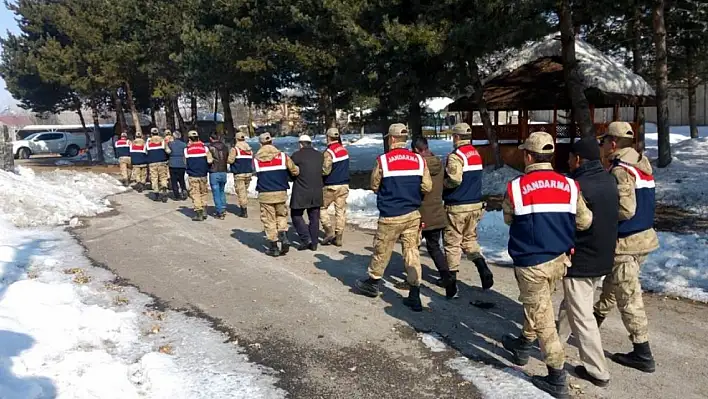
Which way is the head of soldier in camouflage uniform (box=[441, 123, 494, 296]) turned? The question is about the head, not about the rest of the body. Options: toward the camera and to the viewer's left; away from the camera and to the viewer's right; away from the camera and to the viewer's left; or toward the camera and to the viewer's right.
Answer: away from the camera and to the viewer's left

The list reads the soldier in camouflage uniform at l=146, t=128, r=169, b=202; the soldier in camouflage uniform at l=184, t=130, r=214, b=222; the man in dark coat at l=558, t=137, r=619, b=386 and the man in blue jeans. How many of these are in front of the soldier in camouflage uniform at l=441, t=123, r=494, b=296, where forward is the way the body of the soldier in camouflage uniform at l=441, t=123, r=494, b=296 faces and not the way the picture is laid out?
3

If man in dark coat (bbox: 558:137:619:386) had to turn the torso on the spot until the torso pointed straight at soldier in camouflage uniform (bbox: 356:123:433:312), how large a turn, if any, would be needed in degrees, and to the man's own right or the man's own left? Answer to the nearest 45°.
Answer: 0° — they already face them

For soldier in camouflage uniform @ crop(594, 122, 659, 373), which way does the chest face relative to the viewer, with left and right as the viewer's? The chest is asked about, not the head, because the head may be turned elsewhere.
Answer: facing away from the viewer and to the left of the viewer

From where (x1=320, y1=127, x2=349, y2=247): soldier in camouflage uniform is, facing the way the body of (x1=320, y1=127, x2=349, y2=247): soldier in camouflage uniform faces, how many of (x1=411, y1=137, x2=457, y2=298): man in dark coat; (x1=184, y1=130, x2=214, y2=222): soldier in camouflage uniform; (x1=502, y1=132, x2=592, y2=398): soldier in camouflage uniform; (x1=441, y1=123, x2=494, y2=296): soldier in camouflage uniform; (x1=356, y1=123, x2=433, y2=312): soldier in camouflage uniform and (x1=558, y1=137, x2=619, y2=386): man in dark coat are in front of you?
1

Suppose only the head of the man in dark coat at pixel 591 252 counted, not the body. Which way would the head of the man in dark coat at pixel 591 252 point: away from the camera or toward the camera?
away from the camera

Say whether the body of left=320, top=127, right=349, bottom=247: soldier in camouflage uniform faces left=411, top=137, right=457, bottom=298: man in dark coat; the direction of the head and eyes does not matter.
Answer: no

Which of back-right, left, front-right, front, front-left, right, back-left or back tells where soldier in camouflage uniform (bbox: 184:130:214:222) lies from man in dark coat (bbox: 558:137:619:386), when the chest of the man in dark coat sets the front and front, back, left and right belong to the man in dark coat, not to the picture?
front

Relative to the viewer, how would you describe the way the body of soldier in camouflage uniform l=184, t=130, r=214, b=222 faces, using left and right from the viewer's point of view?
facing away from the viewer

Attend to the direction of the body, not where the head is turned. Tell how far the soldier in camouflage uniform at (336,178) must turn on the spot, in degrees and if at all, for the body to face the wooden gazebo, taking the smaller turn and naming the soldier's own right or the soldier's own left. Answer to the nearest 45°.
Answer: approximately 90° to the soldier's own right

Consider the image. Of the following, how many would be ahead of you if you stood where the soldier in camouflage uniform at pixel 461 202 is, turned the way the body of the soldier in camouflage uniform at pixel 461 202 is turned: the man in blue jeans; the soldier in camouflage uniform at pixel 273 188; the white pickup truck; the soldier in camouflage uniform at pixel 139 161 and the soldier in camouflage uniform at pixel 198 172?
5

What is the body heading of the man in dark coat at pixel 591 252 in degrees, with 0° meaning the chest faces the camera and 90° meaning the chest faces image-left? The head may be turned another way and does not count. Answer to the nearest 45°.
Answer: approximately 135°

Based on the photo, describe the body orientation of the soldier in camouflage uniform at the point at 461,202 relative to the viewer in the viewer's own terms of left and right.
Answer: facing away from the viewer and to the left of the viewer

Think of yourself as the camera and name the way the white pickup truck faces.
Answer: facing to the left of the viewer

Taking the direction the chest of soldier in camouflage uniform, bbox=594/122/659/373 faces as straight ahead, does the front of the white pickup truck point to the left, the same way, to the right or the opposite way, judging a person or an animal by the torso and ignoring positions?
to the left

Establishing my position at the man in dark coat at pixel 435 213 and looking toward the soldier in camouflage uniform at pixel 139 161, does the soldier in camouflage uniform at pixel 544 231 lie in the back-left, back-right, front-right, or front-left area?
back-left

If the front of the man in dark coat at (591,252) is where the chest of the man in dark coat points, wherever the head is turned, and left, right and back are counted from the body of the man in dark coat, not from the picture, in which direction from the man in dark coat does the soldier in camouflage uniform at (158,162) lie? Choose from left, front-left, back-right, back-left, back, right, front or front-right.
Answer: front

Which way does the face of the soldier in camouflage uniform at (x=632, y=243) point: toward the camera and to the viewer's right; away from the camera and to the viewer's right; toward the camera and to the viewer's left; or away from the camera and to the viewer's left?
away from the camera and to the viewer's left

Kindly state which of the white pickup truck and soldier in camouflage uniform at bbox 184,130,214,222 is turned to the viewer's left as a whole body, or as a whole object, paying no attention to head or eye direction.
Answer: the white pickup truck

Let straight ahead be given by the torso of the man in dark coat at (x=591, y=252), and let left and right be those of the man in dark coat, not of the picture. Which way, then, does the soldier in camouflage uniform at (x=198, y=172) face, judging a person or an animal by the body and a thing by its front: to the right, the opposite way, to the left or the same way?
the same way

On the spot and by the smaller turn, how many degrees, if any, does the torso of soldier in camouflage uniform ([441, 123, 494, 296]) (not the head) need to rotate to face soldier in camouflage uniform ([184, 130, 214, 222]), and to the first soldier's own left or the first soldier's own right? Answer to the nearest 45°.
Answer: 0° — they already face them

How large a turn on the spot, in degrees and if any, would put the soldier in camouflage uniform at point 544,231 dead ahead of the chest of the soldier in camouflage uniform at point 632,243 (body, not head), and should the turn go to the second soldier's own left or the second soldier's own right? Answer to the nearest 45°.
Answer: approximately 90° to the second soldier's own left
